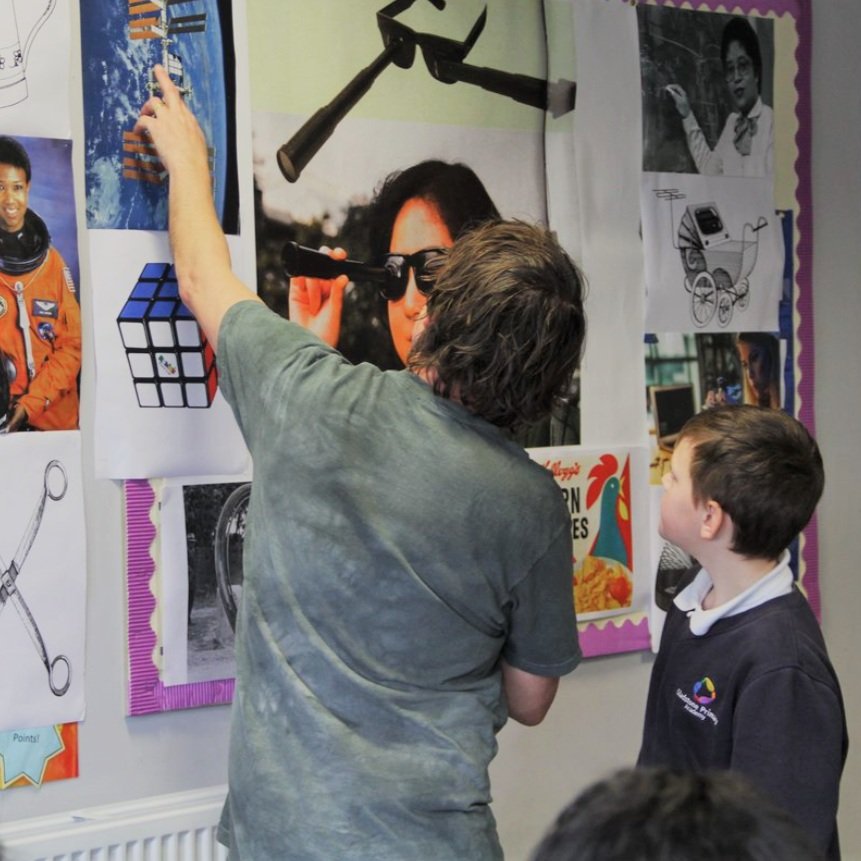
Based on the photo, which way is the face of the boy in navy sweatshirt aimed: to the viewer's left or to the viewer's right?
to the viewer's left

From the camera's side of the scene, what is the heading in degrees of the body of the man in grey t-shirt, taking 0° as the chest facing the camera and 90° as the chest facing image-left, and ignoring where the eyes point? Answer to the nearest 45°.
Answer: approximately 180°
